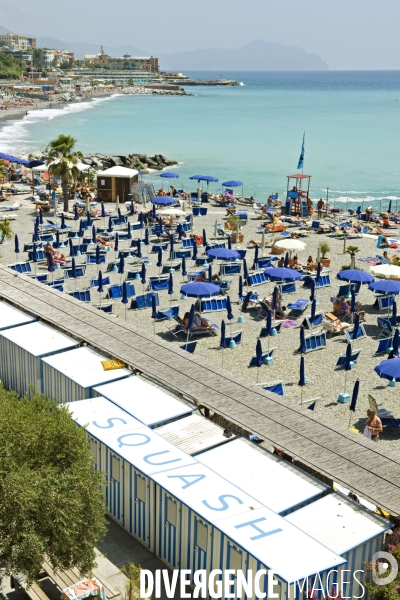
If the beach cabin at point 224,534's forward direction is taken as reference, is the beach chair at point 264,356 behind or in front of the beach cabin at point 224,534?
behind

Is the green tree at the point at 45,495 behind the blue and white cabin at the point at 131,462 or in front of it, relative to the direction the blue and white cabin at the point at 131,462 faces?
in front

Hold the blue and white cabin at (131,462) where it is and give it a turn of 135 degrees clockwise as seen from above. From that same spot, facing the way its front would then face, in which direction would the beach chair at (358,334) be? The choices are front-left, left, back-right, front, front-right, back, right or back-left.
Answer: front-right

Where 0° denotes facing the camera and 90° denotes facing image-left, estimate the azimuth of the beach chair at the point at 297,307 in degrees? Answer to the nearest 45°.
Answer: approximately 225°

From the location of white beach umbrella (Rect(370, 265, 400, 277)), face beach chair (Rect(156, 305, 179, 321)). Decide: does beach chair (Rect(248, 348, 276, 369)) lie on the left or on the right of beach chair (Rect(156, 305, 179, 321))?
left

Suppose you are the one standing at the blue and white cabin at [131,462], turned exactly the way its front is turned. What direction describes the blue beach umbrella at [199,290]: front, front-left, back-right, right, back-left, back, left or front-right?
back-right

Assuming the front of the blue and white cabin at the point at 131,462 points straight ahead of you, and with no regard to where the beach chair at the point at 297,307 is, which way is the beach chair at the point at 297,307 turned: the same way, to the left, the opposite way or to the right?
the opposite way

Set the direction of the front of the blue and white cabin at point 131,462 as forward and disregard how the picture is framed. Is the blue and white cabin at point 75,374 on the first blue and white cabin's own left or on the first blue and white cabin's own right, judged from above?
on the first blue and white cabin's own right

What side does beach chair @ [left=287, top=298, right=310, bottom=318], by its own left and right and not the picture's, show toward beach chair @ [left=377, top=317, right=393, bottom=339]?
right

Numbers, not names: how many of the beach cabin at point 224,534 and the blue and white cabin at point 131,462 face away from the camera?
0

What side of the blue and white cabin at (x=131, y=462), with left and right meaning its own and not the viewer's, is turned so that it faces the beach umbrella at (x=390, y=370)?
back

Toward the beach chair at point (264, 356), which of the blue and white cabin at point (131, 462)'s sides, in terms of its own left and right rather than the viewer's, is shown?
back

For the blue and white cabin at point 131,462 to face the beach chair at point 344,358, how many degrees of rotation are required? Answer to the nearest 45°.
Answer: approximately 180°

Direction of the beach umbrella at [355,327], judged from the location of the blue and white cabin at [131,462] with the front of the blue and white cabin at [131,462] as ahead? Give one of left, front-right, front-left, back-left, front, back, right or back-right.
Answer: back

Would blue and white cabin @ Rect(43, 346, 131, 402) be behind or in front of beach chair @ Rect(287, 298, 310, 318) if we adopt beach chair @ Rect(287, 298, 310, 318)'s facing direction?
behind

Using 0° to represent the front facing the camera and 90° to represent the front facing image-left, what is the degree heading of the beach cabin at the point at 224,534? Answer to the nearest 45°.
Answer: approximately 45°

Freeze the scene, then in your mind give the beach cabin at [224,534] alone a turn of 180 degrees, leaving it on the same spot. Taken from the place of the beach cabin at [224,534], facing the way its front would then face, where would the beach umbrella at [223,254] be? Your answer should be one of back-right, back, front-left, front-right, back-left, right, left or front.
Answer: front-left
